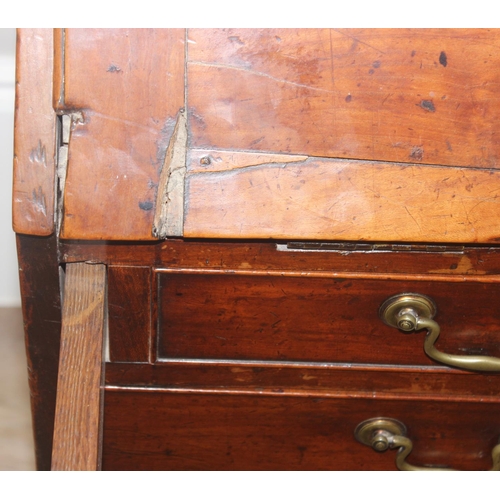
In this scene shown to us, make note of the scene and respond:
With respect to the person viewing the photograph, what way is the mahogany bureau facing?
facing the viewer
